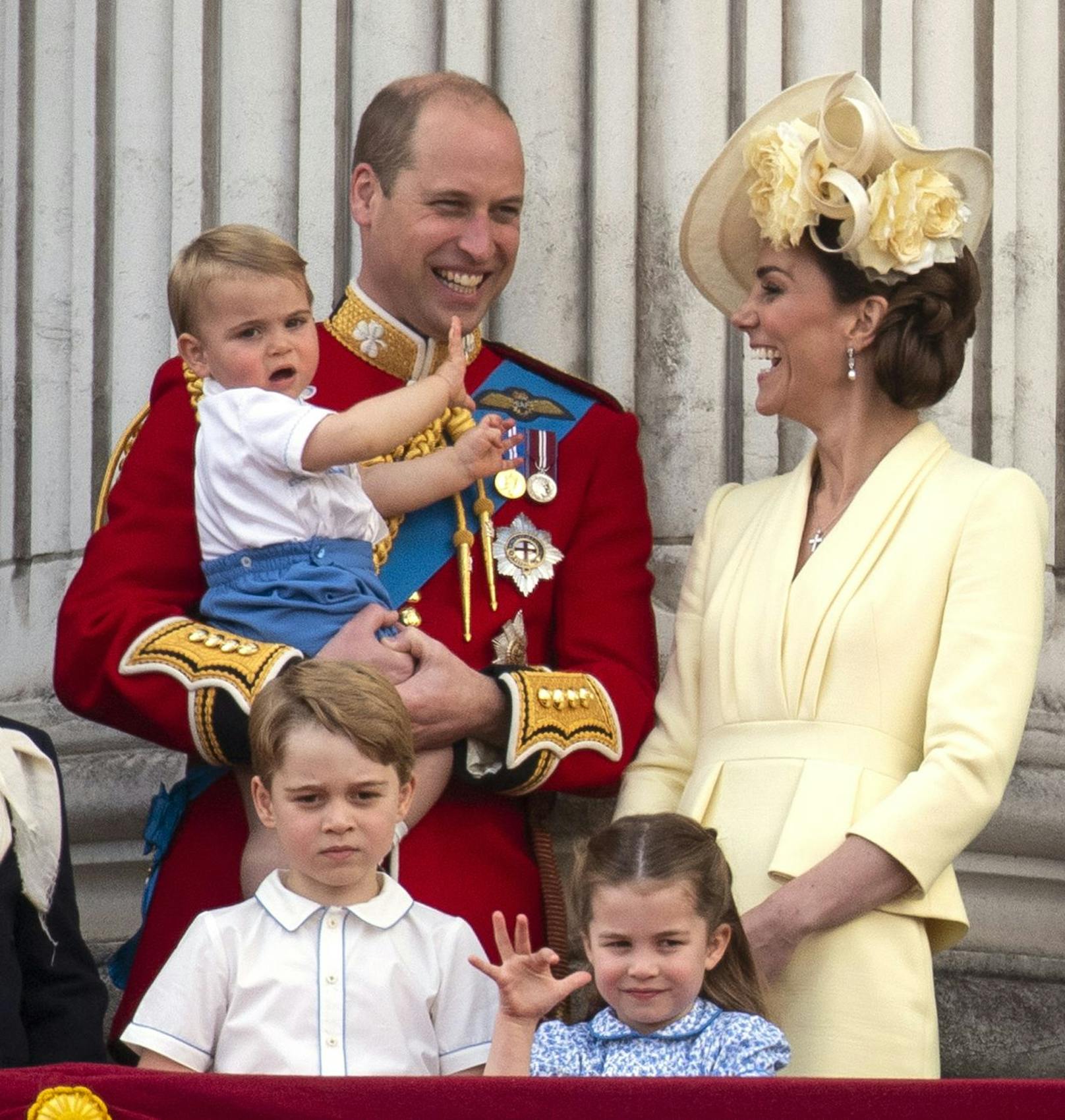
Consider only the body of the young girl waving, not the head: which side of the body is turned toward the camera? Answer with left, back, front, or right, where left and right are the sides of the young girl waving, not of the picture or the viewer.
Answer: front

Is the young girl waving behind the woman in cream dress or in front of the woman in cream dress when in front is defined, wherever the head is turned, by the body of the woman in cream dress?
in front

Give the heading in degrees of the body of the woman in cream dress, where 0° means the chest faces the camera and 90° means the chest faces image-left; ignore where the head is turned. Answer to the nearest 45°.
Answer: approximately 45°

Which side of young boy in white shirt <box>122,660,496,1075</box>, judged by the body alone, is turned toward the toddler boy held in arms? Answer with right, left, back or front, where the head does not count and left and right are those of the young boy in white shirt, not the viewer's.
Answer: back

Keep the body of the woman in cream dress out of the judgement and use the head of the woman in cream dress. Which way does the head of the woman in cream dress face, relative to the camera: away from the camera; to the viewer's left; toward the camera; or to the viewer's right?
to the viewer's left

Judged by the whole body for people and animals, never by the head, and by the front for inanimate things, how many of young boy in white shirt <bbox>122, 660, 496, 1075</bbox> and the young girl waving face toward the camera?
2

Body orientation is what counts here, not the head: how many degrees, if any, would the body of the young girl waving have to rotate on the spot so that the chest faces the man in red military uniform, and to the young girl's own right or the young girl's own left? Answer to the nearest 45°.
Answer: approximately 180°

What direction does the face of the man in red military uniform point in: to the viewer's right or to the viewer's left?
to the viewer's right

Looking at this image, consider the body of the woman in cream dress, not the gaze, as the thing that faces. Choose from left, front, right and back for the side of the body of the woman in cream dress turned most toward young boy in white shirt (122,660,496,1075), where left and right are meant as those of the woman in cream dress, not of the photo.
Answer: front
